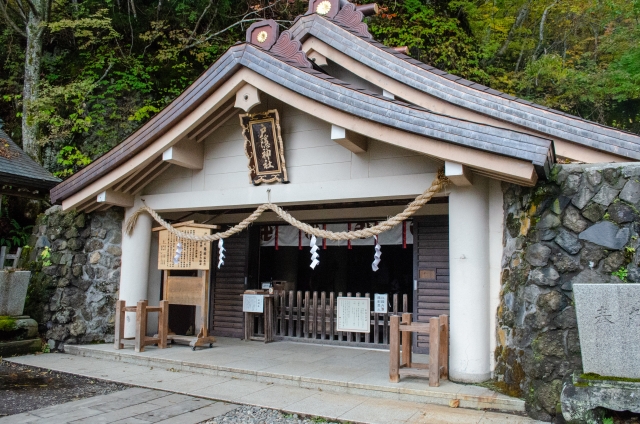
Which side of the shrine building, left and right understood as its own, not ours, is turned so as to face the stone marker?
left

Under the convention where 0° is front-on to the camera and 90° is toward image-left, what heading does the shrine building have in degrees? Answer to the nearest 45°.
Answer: approximately 45°

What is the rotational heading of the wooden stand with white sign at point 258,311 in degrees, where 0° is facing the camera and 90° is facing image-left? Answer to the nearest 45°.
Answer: approximately 45°

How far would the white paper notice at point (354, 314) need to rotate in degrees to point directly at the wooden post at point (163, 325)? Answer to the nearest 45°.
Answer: approximately 45° to its right

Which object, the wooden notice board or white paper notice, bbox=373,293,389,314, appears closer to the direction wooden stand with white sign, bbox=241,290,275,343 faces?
the wooden notice board

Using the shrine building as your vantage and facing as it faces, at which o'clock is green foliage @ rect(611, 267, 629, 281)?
The green foliage is roughly at 9 o'clock from the shrine building.

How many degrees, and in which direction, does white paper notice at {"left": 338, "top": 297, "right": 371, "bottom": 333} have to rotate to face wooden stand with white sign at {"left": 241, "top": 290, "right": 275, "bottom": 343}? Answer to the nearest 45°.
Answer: approximately 90° to its right

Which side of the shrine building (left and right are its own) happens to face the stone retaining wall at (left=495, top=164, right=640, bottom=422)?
left

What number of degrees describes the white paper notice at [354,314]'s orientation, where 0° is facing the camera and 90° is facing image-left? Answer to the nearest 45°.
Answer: approximately 45°
